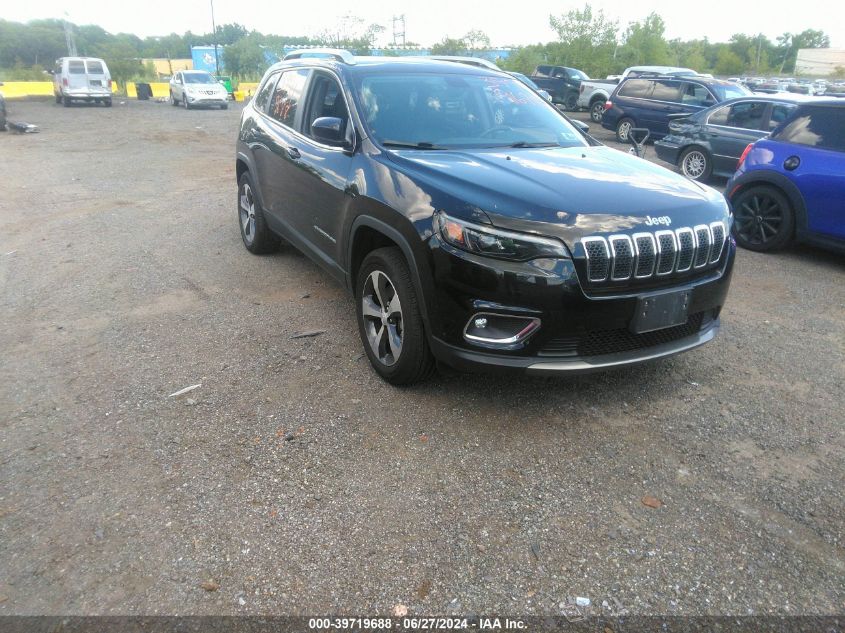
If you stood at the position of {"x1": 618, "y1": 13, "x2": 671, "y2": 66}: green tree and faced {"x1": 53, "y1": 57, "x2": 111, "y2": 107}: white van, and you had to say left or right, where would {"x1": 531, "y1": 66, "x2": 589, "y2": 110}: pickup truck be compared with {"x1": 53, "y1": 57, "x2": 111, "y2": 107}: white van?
left

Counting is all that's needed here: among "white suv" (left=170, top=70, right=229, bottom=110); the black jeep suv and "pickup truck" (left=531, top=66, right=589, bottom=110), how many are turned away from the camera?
0

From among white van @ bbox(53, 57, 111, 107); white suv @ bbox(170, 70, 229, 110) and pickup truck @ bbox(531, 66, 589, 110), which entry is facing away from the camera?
white van @ bbox(53, 57, 111, 107)

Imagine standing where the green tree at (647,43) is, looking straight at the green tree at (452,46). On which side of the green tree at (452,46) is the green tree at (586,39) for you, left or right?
left

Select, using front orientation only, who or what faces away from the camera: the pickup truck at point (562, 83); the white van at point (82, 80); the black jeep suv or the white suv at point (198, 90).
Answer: the white van at point (82, 80)

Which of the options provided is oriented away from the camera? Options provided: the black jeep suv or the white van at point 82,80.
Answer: the white van

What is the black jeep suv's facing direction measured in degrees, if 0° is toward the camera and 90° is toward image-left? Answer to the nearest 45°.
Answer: approximately 315°

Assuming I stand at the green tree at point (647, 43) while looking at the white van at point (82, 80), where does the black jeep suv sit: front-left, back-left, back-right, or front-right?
front-left

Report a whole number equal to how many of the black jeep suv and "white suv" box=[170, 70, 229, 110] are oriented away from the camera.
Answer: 0

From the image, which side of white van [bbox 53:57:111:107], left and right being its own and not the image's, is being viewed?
back

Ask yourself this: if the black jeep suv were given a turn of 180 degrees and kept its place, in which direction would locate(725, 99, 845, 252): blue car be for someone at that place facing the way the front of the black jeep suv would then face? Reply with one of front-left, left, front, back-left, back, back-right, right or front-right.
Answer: right
